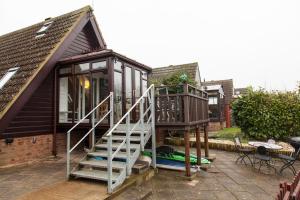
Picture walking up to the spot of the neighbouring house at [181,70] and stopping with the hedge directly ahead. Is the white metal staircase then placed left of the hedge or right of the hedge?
right

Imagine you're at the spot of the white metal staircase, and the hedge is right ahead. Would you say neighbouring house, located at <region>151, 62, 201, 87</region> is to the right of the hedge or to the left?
left

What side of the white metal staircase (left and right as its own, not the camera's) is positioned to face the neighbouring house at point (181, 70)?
back

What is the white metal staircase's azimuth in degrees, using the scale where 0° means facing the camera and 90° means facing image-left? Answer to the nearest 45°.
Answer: approximately 45°

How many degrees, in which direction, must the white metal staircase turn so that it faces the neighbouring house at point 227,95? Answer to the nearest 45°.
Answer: approximately 180°

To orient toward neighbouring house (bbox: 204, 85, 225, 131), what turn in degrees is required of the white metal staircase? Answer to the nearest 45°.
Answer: approximately 180°

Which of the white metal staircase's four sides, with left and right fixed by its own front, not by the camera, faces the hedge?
back
